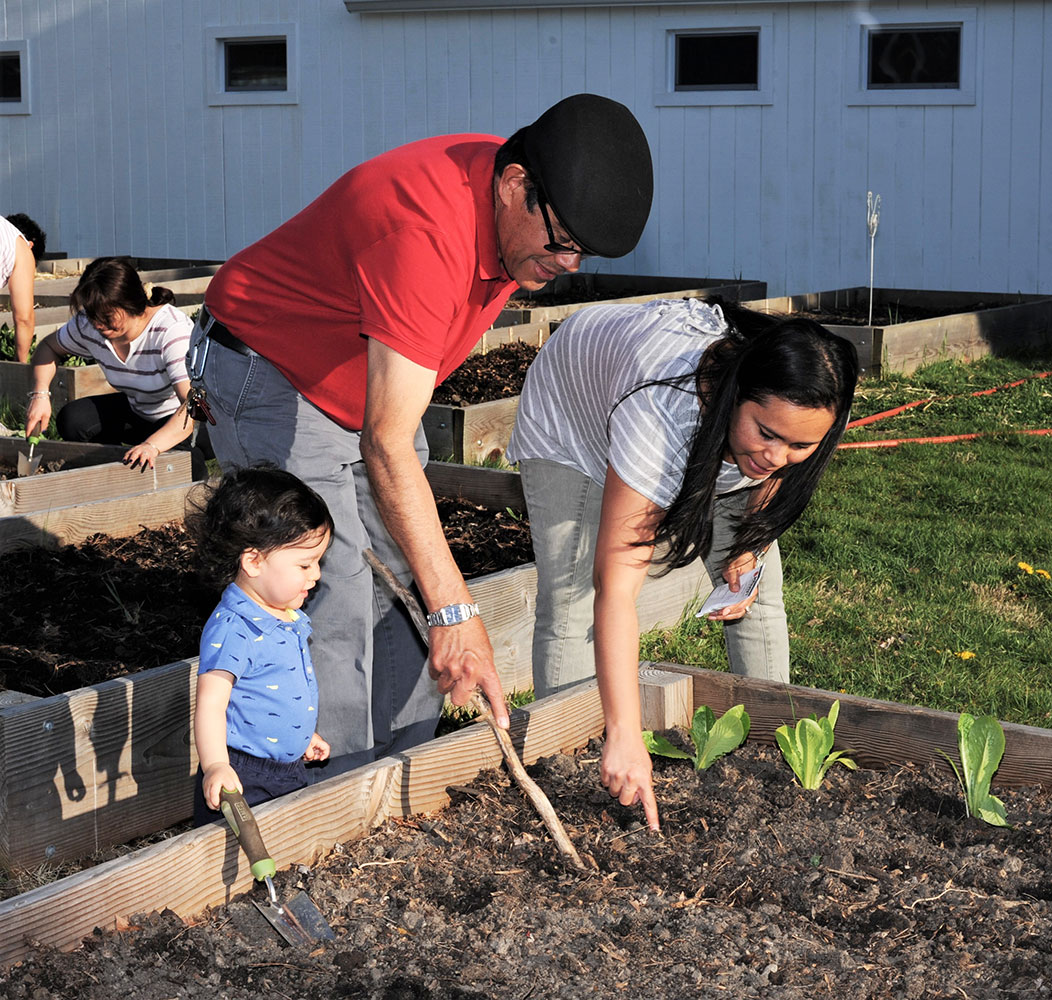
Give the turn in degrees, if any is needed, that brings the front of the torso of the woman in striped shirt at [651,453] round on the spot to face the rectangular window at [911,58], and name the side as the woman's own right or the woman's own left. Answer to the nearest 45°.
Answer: approximately 135° to the woman's own left

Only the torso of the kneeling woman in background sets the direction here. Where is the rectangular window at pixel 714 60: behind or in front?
behind

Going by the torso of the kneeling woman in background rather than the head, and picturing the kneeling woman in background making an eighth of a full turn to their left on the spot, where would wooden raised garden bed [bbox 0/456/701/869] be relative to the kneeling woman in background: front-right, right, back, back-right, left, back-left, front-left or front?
front

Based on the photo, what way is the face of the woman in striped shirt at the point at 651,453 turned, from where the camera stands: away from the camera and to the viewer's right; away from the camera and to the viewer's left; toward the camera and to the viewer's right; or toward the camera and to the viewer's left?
toward the camera and to the viewer's left

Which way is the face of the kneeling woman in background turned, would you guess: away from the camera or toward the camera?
toward the camera

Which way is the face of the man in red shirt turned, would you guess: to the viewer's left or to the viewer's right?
to the viewer's right

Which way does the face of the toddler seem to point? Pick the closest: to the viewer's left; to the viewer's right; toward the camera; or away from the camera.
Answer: to the viewer's right

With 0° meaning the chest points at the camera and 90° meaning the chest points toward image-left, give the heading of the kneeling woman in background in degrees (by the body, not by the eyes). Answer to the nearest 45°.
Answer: approximately 45°

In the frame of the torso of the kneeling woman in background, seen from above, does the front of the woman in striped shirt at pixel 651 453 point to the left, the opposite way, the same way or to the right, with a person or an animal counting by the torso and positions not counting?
to the left
